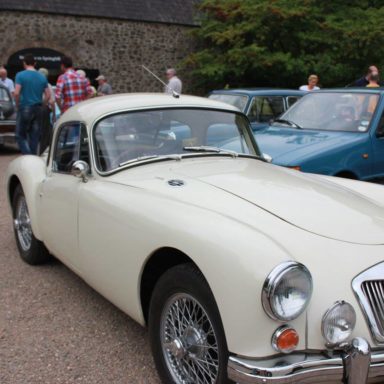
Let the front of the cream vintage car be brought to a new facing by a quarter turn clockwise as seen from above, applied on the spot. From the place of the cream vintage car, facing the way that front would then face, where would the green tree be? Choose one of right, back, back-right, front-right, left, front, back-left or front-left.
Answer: back-right

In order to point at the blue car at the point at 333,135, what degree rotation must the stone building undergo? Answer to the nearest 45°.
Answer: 0° — it already faces it

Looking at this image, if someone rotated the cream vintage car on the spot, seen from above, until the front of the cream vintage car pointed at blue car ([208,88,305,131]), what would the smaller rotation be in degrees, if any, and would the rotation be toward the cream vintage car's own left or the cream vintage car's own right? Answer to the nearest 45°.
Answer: approximately 135° to the cream vintage car's own left

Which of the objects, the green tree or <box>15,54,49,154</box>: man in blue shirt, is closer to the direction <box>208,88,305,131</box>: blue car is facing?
the man in blue shirt

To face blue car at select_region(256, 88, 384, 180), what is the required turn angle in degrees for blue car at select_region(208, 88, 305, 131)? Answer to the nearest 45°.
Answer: approximately 45° to its left

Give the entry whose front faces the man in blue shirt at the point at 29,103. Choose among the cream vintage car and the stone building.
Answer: the stone building

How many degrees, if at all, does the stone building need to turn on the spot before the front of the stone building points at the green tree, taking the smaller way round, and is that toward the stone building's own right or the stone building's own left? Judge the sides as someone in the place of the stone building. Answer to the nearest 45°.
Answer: approximately 90° to the stone building's own left

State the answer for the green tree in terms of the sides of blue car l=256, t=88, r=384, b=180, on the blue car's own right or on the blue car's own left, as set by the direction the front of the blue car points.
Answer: on the blue car's own right

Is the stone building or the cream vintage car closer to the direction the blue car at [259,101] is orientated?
the cream vintage car

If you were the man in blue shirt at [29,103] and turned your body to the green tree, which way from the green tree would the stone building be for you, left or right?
left

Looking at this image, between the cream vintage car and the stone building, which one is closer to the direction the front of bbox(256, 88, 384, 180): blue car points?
the cream vintage car

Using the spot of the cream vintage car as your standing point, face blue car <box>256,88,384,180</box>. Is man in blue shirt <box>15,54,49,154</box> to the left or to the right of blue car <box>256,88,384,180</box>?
left

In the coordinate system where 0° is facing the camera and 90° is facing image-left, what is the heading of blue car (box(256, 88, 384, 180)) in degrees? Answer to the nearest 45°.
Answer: approximately 45°
